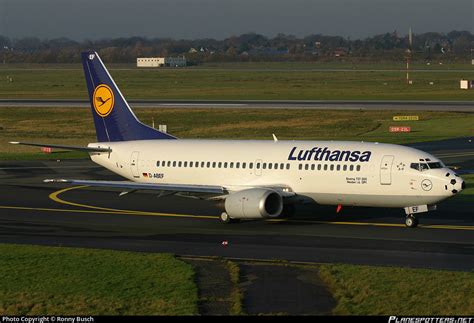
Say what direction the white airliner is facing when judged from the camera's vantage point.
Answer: facing the viewer and to the right of the viewer
